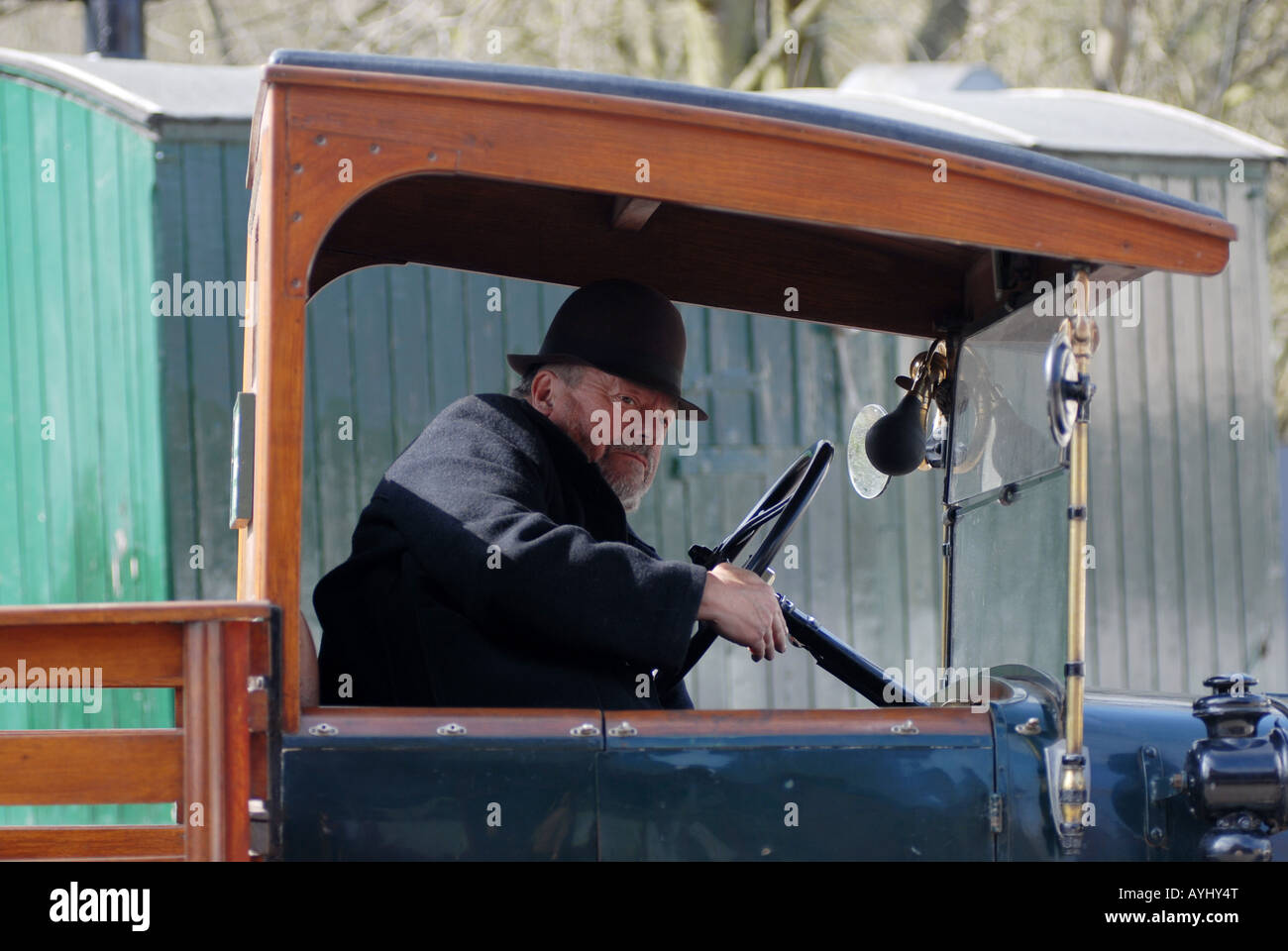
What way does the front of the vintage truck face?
to the viewer's right

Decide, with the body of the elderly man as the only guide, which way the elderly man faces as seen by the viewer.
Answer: to the viewer's right
